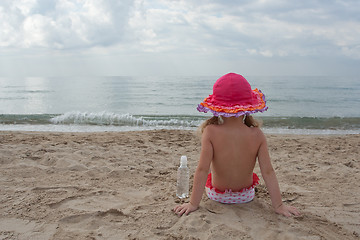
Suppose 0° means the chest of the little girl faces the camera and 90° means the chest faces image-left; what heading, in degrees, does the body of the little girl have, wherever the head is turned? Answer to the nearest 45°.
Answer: approximately 180°

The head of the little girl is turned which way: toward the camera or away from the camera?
away from the camera

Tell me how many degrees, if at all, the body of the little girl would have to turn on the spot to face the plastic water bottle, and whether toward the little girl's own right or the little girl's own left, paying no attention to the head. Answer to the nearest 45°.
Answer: approximately 45° to the little girl's own left
